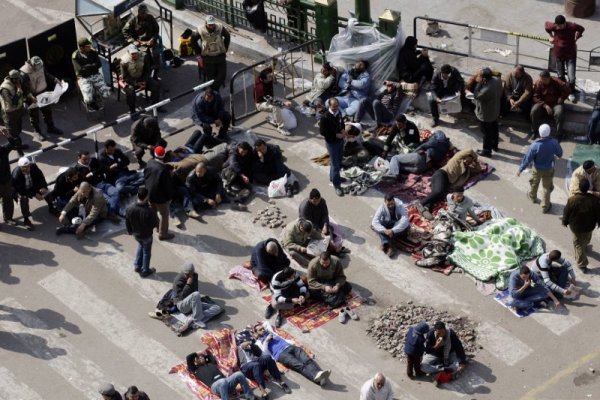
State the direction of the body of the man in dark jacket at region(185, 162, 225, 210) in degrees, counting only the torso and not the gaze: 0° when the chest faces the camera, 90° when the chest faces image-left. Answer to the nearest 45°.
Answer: approximately 0°

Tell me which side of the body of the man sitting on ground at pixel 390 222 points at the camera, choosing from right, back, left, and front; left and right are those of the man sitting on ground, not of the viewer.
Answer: front

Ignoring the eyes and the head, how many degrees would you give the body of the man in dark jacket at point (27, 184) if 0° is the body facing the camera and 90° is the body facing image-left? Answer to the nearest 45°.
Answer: approximately 315°

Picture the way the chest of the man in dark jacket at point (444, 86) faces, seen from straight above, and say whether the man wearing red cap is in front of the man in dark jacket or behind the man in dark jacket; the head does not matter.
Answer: in front

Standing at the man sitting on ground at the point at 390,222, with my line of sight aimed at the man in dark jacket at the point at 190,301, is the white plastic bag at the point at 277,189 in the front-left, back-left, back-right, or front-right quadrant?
front-right

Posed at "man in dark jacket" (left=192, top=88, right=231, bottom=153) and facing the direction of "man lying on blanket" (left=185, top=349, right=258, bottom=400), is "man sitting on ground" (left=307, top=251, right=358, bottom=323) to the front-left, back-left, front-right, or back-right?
front-left

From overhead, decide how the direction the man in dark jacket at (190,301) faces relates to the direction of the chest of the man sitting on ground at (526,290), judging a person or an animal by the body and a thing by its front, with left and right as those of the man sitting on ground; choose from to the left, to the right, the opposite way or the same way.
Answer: the same way

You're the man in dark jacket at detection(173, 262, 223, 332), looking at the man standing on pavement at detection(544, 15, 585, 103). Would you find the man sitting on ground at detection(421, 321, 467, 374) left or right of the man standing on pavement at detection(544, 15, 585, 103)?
right

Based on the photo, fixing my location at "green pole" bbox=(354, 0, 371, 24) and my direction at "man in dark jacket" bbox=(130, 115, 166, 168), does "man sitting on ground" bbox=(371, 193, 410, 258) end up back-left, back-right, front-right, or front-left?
front-left

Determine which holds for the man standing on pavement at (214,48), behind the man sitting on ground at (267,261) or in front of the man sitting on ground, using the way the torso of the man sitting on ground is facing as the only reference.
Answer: behind

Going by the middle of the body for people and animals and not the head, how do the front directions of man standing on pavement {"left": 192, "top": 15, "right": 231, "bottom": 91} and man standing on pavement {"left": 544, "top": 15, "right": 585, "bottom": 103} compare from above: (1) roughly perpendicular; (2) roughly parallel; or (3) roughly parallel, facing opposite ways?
roughly parallel

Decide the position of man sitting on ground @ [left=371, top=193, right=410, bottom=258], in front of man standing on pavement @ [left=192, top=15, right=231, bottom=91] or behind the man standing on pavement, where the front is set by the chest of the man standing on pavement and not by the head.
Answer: in front

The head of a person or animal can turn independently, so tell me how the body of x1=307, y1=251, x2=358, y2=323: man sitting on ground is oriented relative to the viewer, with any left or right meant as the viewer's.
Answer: facing the viewer and to the right of the viewer

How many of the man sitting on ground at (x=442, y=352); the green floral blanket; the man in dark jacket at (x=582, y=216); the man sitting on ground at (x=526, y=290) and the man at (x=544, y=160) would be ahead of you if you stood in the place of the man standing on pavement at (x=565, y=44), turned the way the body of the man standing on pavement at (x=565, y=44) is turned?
5

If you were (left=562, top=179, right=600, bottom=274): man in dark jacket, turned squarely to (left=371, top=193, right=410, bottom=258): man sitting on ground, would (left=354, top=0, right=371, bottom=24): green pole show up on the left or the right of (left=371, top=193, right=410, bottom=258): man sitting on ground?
right
